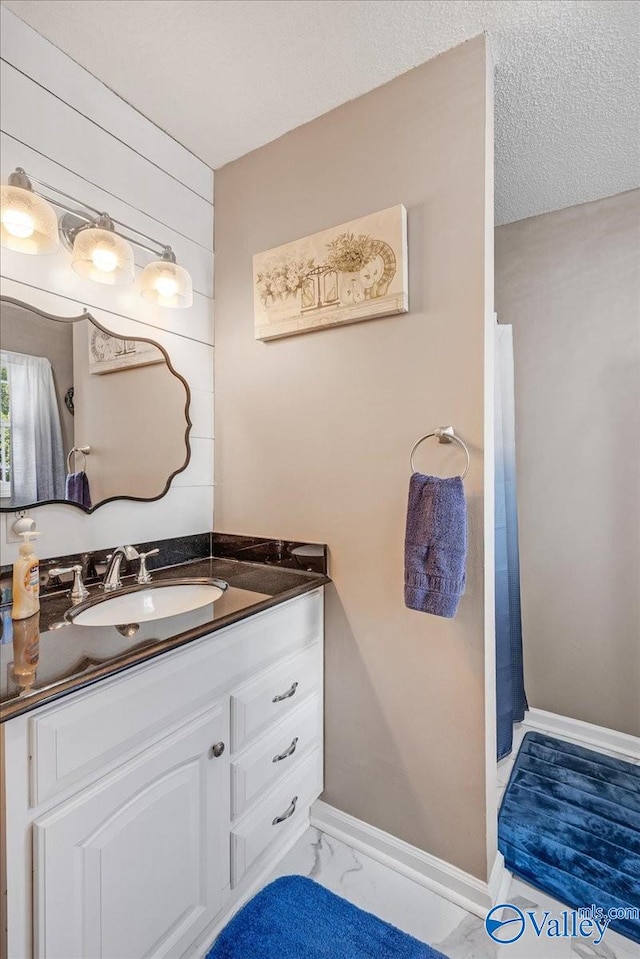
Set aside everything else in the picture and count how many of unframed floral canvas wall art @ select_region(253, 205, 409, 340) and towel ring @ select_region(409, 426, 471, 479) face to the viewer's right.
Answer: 0

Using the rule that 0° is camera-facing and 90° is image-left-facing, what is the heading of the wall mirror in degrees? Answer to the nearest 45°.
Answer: approximately 315°

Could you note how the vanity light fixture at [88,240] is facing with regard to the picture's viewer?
facing the viewer and to the right of the viewer

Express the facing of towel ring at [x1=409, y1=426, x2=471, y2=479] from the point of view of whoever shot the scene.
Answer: facing the viewer and to the left of the viewer

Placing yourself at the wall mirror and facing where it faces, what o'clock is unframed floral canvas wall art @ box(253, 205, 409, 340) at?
The unframed floral canvas wall art is roughly at 11 o'clock from the wall mirror.

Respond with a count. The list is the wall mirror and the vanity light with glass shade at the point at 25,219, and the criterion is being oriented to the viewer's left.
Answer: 0
